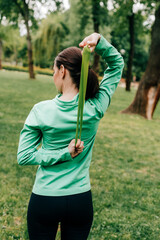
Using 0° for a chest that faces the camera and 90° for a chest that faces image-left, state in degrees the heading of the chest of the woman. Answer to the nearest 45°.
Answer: approximately 180°

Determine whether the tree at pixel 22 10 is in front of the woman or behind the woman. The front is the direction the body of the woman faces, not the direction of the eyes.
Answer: in front

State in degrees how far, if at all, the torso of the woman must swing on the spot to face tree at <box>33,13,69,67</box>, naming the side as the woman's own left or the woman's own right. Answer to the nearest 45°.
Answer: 0° — they already face it

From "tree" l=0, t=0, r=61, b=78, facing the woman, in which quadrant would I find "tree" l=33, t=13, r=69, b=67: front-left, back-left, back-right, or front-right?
back-left
